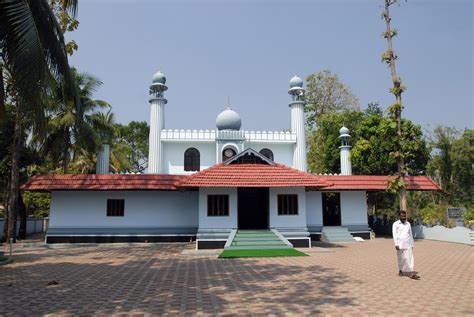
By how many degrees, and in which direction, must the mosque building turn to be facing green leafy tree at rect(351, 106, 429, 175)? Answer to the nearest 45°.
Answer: approximately 135° to its left

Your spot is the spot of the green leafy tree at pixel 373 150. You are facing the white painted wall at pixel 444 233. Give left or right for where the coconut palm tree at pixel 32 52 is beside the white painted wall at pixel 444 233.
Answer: right

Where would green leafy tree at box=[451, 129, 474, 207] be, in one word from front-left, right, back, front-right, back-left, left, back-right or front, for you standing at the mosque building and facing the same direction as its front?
back-left

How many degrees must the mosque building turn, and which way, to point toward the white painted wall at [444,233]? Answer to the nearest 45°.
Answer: approximately 90° to its left

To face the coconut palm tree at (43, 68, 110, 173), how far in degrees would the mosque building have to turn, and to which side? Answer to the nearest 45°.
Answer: approximately 90° to its right

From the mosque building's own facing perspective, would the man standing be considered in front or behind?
in front

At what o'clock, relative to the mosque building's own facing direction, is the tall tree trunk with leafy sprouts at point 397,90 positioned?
The tall tree trunk with leafy sprouts is roughly at 10 o'clock from the mosque building.

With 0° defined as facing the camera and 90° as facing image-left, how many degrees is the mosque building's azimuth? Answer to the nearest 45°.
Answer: approximately 0°
